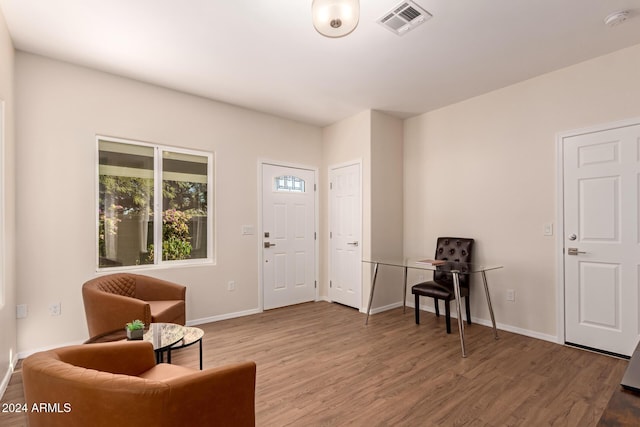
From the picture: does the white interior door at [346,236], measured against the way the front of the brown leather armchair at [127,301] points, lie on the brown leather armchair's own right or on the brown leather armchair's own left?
on the brown leather armchair's own left

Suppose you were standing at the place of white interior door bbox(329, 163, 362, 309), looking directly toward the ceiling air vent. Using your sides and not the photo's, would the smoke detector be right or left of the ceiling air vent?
left

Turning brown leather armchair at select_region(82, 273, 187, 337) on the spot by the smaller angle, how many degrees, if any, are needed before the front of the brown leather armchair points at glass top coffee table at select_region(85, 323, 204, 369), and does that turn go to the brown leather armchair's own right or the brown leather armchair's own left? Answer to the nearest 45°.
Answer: approximately 45° to the brown leather armchair's own right

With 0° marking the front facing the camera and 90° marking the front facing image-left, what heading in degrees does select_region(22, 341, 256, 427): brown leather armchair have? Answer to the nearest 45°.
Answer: approximately 225°

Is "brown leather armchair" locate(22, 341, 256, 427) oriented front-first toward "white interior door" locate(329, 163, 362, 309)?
yes

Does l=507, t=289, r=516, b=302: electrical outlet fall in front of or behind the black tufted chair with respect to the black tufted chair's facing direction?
behind
